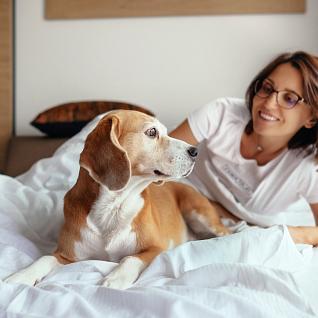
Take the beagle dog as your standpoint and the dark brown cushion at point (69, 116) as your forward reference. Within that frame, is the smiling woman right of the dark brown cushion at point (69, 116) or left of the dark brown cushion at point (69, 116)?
right

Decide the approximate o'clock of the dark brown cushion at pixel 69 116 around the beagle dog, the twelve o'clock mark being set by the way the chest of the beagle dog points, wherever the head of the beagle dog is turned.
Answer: The dark brown cushion is roughly at 4 o'clock from the beagle dog.

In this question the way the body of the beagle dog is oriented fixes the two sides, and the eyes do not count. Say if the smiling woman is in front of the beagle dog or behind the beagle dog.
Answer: behind

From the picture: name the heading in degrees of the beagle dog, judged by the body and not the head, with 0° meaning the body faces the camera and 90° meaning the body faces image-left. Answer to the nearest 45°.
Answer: approximately 45°

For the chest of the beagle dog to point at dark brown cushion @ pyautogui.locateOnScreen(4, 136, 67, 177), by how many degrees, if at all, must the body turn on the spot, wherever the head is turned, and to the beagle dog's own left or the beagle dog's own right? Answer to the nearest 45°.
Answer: approximately 135° to the beagle dog's own right
